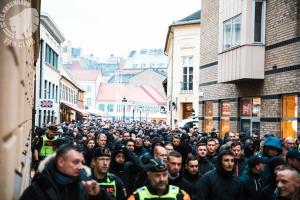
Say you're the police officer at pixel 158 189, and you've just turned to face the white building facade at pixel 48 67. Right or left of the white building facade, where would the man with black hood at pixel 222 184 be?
right

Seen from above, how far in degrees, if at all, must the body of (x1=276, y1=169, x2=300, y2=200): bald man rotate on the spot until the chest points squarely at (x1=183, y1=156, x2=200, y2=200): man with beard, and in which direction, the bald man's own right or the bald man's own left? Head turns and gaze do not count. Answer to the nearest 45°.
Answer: approximately 90° to the bald man's own right

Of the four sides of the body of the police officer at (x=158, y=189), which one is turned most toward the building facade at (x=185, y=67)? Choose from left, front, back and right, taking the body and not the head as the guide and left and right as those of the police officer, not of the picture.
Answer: back

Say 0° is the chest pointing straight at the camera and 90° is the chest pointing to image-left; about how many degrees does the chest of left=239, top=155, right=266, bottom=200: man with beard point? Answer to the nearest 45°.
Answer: approximately 315°

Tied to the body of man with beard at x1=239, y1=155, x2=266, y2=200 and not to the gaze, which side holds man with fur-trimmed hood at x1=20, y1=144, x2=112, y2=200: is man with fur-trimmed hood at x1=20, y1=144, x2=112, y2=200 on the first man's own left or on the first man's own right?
on the first man's own right

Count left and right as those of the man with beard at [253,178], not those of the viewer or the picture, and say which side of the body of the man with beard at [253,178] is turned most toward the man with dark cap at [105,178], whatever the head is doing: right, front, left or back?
right

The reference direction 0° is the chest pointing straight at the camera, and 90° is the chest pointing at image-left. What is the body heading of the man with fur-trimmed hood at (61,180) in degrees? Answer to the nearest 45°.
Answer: approximately 315°

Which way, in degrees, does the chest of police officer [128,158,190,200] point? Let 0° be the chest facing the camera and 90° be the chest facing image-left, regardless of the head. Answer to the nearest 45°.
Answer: approximately 0°

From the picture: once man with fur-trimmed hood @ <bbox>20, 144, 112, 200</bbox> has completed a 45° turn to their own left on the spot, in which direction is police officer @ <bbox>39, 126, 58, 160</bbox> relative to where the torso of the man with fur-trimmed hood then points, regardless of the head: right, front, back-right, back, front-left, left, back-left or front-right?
left
